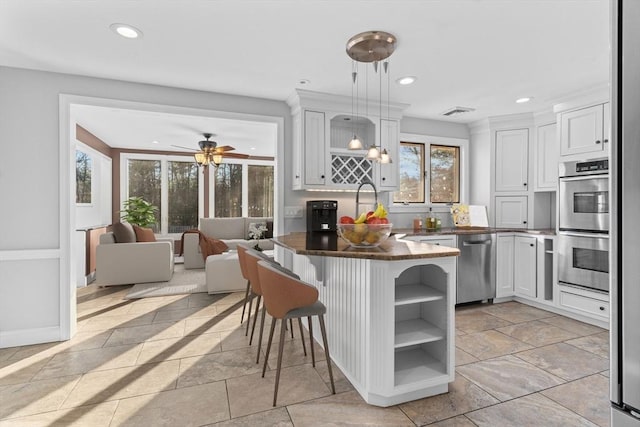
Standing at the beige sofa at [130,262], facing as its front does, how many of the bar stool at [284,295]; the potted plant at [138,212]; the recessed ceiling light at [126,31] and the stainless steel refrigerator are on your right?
3

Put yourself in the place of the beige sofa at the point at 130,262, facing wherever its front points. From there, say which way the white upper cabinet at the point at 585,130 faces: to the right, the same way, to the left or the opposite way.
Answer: the opposite way

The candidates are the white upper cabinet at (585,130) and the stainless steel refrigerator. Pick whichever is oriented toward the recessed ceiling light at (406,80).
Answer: the white upper cabinet

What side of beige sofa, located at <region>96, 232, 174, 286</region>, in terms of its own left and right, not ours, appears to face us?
right

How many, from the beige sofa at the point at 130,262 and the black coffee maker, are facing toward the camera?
1

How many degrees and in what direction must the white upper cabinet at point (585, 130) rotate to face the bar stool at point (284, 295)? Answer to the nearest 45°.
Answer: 0° — it already faces it

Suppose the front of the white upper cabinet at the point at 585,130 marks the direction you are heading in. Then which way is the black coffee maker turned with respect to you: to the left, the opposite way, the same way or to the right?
to the left

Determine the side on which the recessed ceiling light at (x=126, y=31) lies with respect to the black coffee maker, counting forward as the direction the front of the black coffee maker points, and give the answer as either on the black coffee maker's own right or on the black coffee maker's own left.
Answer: on the black coffee maker's own right
